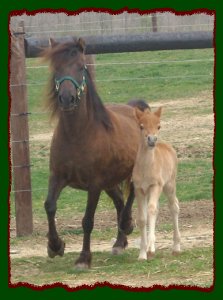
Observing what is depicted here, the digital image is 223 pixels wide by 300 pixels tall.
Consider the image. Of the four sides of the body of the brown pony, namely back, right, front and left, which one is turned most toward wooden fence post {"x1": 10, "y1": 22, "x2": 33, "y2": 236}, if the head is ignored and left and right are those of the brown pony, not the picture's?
right

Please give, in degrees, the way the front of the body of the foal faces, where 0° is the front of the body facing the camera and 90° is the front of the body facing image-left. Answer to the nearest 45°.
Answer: approximately 45°

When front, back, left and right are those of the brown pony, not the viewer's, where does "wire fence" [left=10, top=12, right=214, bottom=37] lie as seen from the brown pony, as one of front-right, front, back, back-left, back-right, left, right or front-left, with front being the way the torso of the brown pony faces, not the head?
back-right

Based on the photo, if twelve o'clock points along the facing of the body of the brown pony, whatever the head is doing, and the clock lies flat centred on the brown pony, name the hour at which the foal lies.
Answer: The foal is roughly at 8 o'clock from the brown pony.

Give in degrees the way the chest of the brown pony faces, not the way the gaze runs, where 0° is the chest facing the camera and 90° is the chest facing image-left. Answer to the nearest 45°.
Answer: approximately 45°

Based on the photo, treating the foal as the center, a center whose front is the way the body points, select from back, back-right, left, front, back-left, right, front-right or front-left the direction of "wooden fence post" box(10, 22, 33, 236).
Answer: right

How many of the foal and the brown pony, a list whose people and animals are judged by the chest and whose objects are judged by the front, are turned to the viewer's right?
0

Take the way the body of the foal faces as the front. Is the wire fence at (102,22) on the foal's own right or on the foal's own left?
on the foal's own right
